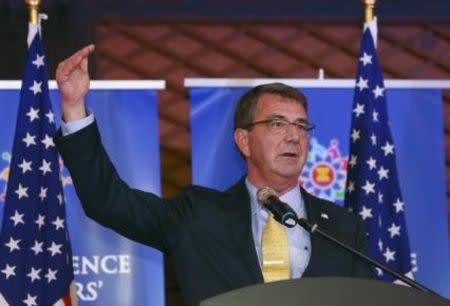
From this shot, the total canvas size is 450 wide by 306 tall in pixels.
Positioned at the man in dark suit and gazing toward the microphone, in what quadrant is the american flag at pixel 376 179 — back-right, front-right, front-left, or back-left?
back-left

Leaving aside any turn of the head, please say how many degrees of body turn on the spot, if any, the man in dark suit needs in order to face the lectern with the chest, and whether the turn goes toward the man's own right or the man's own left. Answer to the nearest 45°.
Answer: approximately 45° to the man's own right

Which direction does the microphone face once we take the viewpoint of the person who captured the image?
facing away from the viewer and to the left of the viewer

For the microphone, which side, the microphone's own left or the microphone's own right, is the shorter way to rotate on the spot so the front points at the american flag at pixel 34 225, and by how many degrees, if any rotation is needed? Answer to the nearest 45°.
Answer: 0° — it already faces it

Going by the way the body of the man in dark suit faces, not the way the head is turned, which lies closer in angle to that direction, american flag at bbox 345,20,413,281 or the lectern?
the lectern

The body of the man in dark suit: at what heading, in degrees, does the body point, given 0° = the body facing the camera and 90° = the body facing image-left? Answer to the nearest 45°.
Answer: approximately 315°

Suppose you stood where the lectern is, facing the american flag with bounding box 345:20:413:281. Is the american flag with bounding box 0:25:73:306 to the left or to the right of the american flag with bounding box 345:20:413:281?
left

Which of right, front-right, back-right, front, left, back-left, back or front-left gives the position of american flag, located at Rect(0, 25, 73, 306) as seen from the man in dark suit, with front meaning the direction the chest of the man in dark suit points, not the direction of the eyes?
back

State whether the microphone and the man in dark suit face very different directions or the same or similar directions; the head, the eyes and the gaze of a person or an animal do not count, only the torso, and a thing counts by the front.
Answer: very different directions

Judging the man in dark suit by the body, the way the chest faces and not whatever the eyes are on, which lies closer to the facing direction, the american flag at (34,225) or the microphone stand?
the microphone stand

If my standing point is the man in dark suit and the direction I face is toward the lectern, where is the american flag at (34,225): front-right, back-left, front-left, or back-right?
back-right
